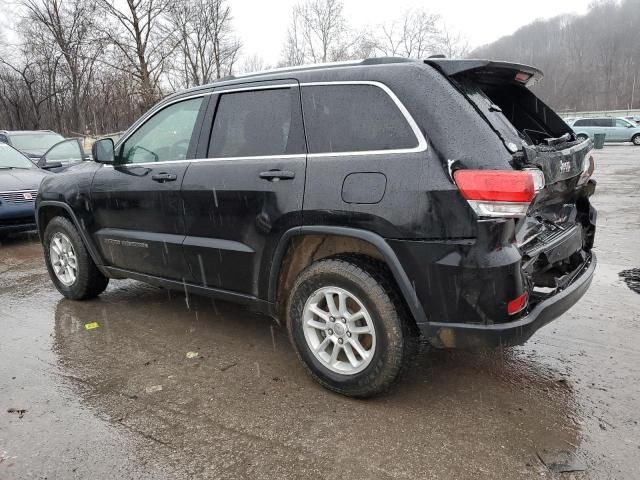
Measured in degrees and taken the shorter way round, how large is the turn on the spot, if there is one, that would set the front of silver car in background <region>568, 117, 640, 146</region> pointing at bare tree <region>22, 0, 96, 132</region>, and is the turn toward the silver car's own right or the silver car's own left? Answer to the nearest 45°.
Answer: approximately 180°

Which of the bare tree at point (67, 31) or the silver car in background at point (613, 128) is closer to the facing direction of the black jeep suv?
the bare tree

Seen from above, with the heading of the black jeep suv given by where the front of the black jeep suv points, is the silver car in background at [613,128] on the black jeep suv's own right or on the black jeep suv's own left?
on the black jeep suv's own right

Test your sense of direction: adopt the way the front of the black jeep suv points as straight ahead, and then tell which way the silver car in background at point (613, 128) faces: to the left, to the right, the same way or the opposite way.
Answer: the opposite way

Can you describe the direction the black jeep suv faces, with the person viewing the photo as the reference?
facing away from the viewer and to the left of the viewer

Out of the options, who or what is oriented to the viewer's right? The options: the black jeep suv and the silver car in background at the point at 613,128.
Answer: the silver car in background

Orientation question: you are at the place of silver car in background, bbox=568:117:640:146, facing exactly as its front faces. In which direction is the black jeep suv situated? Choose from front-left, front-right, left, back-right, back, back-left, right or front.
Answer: right

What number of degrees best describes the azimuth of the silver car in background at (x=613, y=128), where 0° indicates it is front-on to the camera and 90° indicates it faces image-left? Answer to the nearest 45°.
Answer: approximately 270°

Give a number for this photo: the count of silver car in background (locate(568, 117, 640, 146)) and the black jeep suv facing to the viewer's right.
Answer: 1
